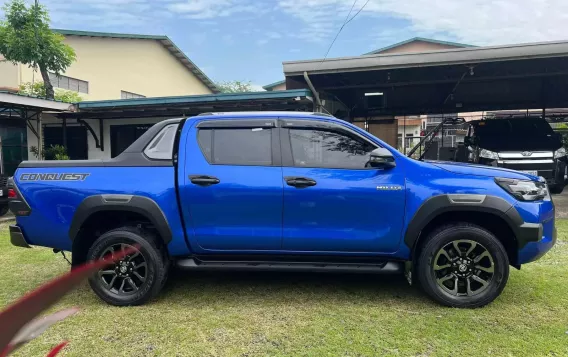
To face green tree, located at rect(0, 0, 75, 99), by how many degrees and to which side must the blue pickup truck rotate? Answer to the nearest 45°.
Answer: approximately 135° to its left

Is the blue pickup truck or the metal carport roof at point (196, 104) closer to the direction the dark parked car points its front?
the blue pickup truck

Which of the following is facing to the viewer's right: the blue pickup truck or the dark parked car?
the blue pickup truck

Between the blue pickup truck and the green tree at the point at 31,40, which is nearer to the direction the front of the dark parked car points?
the blue pickup truck

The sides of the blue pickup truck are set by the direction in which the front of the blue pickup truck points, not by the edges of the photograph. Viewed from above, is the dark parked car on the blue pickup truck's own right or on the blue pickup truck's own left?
on the blue pickup truck's own left

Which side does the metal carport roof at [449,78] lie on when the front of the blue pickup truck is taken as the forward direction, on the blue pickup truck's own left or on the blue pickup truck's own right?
on the blue pickup truck's own left

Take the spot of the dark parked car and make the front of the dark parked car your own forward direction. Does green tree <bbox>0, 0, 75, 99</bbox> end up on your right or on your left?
on your right

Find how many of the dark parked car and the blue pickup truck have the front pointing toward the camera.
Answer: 1

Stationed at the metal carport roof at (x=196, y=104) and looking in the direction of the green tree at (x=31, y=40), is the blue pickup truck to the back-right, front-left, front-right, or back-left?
back-left

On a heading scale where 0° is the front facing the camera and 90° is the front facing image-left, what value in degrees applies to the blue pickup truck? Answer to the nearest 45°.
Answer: approximately 270°

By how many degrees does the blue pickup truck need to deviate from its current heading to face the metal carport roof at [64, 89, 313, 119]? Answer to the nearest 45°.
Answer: approximately 90° to its left
